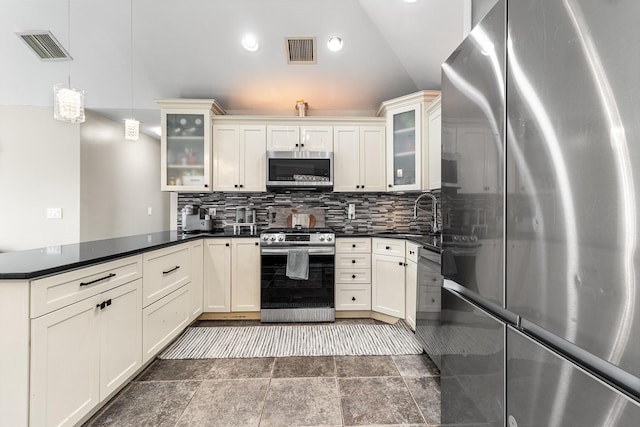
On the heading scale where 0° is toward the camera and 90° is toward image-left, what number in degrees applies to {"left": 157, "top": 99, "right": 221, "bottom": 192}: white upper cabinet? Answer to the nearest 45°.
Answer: approximately 0°

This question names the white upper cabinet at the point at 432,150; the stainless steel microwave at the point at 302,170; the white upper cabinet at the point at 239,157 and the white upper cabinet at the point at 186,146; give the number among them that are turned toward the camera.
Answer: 3

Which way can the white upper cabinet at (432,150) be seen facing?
to the viewer's left

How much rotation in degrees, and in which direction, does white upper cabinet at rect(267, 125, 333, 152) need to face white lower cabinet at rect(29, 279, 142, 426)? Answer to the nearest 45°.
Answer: approximately 45° to its right

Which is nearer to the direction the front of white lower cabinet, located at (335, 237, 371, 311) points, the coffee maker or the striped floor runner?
the striped floor runner

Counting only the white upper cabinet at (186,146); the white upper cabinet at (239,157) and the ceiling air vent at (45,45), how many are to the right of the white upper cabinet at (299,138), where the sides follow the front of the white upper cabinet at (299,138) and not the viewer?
3
